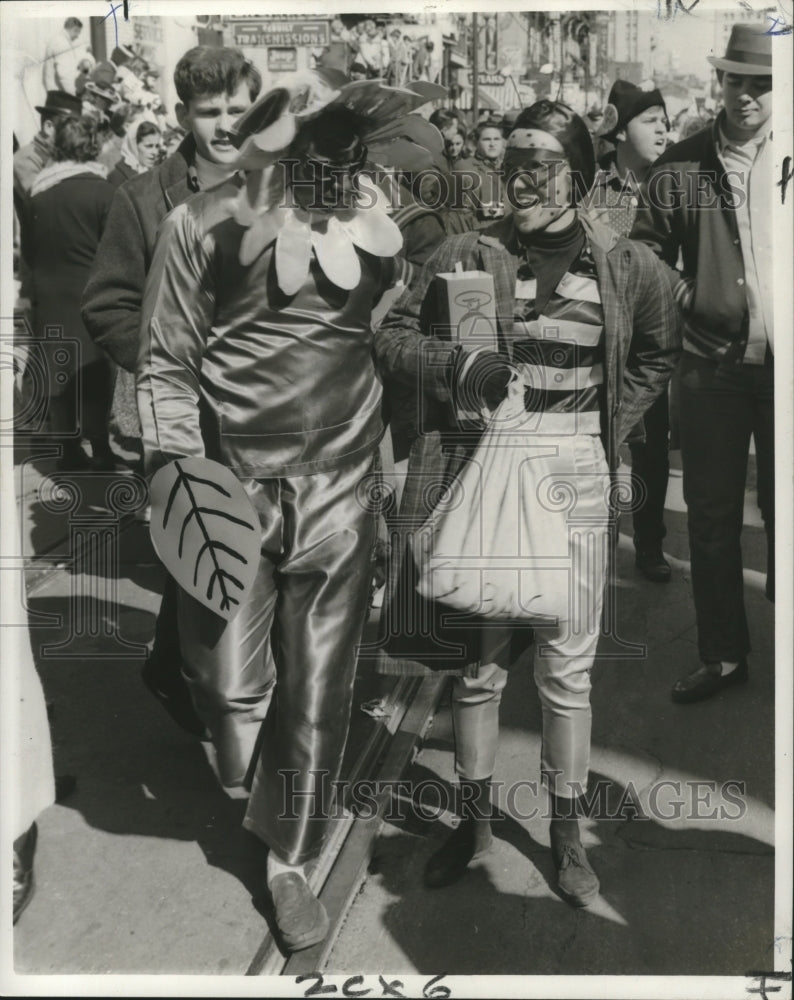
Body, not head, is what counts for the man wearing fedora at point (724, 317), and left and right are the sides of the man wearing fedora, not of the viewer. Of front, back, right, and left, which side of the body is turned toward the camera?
front

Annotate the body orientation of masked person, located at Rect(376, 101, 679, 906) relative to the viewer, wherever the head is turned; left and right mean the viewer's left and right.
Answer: facing the viewer

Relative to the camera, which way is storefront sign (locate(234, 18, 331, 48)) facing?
toward the camera

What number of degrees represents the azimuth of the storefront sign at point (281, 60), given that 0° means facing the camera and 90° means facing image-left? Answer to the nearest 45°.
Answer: approximately 0°

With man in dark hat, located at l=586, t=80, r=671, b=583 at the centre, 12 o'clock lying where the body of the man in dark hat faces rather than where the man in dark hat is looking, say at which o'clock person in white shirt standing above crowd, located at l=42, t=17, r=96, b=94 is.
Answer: The person in white shirt standing above crowd is roughly at 4 o'clock from the man in dark hat.
